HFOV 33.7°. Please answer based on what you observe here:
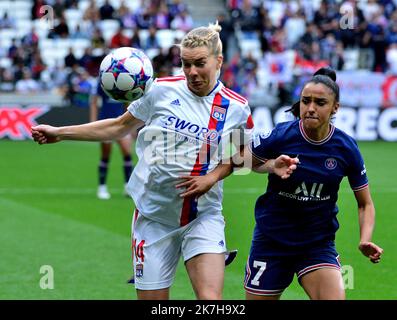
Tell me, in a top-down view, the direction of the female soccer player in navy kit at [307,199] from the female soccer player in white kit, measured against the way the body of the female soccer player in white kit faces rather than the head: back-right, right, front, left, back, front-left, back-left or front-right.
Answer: left

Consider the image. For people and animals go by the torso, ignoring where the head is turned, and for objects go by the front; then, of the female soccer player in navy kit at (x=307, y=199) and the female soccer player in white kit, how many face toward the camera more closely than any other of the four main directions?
2

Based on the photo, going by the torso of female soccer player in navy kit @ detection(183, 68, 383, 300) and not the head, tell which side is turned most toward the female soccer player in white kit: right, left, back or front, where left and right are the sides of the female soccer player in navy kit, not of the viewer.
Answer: right

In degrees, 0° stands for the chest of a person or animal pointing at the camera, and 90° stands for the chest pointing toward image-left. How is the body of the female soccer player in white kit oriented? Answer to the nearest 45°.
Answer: approximately 0°

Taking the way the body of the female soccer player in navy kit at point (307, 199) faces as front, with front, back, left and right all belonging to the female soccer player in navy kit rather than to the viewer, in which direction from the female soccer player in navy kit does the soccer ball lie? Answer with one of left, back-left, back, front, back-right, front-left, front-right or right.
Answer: right

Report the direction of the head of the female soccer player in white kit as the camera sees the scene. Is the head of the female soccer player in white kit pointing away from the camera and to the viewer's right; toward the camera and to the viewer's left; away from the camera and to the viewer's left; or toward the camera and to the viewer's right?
toward the camera and to the viewer's left

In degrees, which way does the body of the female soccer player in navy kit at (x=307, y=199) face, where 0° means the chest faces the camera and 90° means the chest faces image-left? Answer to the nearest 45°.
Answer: approximately 0°
